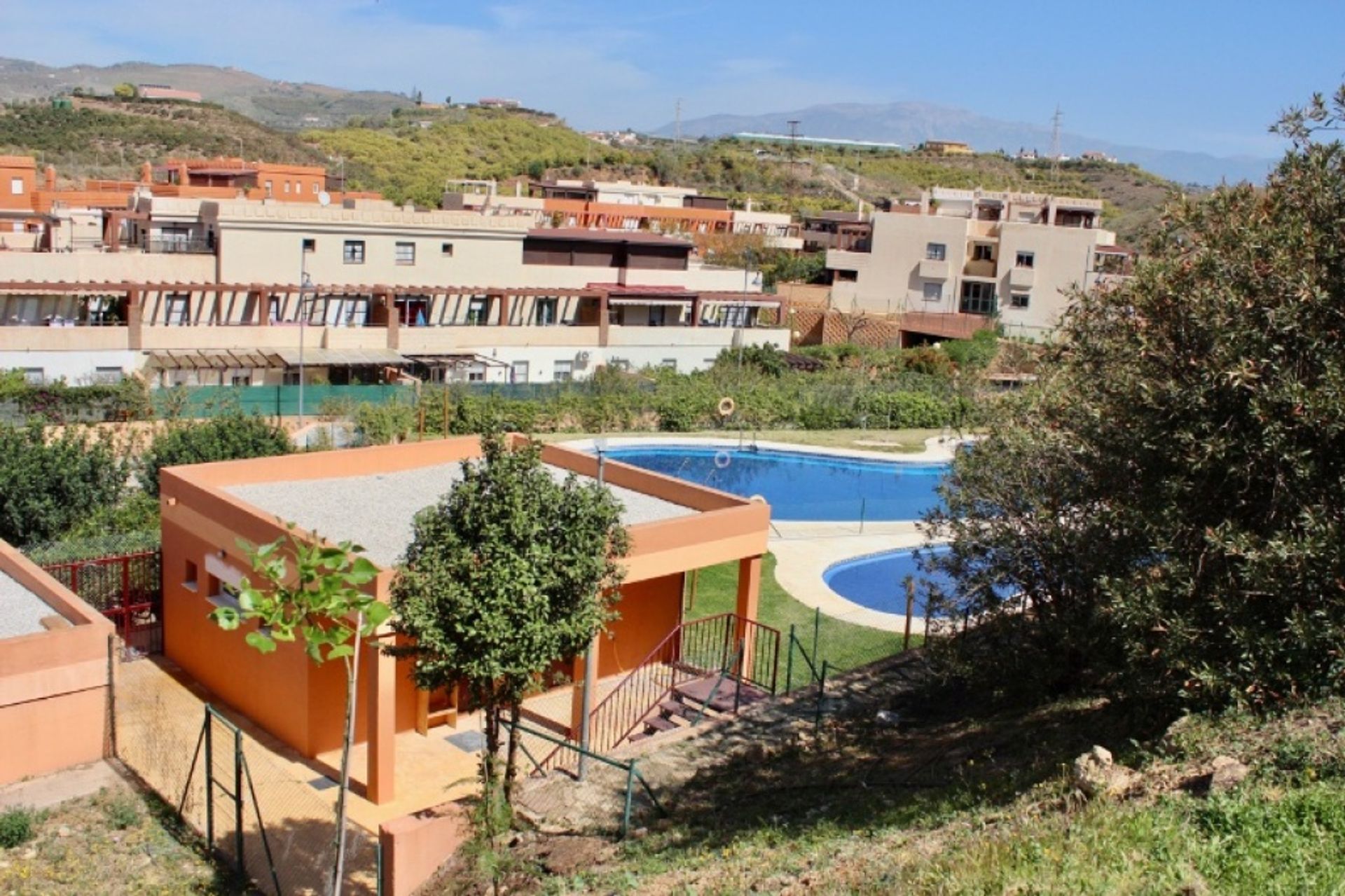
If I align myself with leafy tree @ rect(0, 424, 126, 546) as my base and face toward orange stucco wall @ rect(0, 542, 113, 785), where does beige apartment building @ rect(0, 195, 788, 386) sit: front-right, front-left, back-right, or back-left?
back-left

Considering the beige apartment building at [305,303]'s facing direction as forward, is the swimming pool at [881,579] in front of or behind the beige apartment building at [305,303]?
in front

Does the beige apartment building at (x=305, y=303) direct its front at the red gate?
yes

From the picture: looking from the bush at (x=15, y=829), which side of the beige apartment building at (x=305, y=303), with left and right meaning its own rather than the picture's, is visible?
front

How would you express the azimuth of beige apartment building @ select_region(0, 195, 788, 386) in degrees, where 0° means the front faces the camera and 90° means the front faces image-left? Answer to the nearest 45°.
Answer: approximately 0°

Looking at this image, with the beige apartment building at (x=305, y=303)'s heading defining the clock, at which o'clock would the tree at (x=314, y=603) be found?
The tree is roughly at 12 o'clock from the beige apartment building.

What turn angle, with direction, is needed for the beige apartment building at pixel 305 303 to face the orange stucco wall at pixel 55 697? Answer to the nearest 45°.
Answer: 0° — it already faces it

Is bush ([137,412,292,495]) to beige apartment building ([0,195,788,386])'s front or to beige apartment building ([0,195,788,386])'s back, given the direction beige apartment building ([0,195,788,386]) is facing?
to the front

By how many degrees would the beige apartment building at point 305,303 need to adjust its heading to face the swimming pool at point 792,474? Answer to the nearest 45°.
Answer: approximately 45° to its left

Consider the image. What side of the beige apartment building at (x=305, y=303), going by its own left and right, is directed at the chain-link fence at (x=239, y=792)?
front

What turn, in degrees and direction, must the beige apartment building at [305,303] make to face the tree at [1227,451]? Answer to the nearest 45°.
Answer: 0° — it already faces it

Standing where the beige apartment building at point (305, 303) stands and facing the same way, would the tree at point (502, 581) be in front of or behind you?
in front
